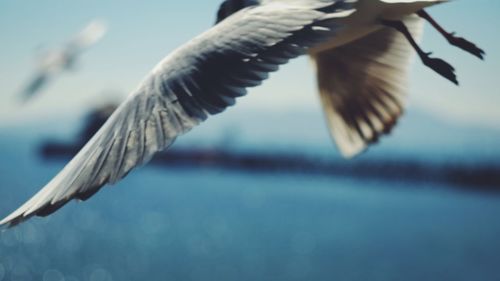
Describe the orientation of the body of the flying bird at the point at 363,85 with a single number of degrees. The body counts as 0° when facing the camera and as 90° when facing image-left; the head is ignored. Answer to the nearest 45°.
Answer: approximately 90°
